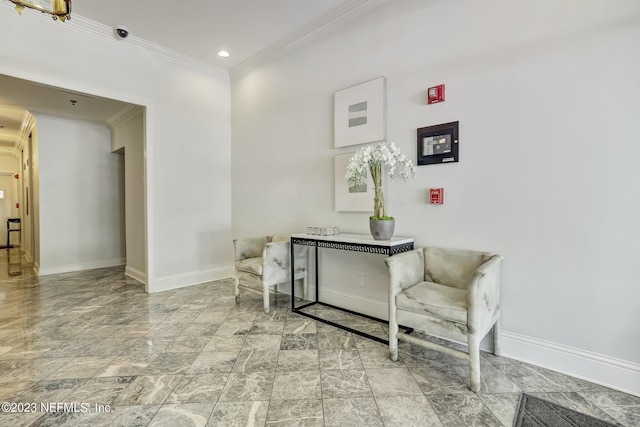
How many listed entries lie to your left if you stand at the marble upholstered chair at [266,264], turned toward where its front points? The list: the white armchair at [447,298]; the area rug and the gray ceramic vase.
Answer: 3

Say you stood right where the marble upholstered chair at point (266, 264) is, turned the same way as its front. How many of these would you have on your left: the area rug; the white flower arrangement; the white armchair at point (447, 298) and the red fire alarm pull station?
4

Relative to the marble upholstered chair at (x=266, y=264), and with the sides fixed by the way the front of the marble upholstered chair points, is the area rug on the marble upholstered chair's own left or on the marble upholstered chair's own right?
on the marble upholstered chair's own left

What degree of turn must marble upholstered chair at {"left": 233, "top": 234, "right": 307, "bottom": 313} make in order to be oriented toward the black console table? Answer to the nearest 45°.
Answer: approximately 90° to its left

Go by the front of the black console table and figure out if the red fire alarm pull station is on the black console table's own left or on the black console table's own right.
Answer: on the black console table's own left

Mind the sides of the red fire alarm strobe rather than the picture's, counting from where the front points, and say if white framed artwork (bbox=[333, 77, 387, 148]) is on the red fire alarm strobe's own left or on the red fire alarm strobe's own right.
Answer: on the red fire alarm strobe's own right
